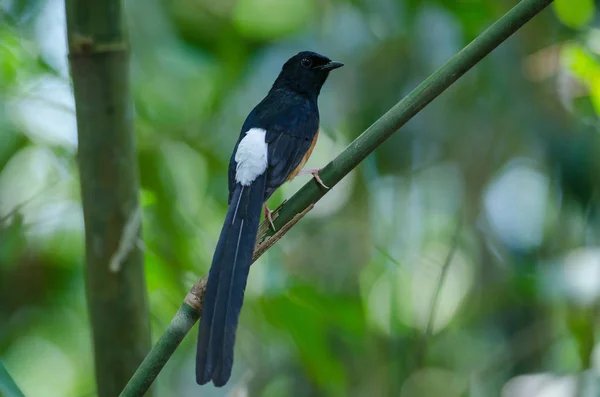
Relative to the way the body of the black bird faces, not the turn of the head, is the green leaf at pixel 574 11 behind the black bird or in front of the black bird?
in front

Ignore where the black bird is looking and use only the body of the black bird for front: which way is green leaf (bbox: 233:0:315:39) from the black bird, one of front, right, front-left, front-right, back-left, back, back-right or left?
front-left

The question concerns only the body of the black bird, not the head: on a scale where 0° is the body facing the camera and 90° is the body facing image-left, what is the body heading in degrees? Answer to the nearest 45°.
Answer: approximately 225°
